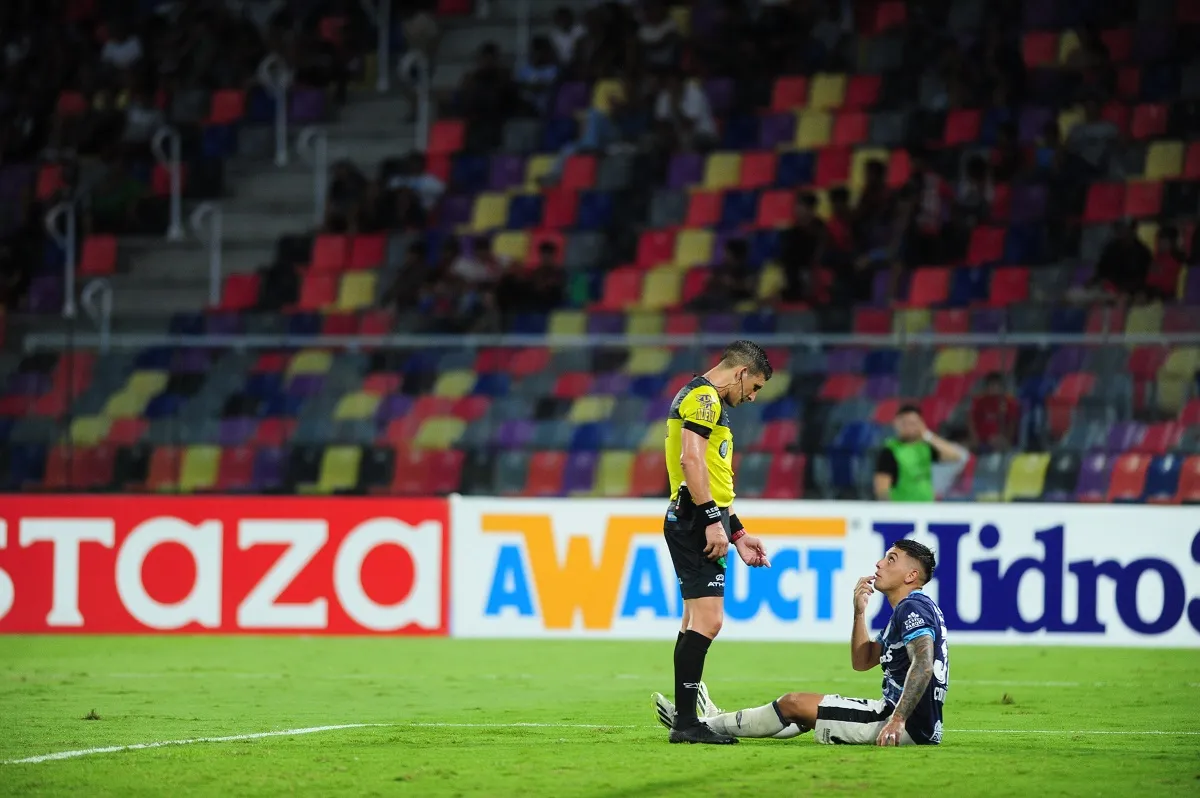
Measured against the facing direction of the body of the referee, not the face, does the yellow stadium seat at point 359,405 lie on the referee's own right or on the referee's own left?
on the referee's own left

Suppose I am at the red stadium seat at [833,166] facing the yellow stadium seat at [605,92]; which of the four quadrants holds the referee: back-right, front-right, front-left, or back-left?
back-left

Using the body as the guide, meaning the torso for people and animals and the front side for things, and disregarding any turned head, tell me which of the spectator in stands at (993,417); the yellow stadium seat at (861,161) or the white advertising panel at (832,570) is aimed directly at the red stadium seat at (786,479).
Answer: the yellow stadium seat

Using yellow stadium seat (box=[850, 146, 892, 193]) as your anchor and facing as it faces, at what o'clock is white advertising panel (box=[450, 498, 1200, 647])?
The white advertising panel is roughly at 12 o'clock from the yellow stadium seat.

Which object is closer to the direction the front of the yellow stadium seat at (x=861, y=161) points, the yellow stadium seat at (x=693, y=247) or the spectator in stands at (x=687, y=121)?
the yellow stadium seat

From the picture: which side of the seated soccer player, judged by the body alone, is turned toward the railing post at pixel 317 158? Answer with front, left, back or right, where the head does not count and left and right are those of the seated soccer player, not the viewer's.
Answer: right

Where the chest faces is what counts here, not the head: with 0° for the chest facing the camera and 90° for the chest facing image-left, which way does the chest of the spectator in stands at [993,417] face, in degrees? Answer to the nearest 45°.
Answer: approximately 0°

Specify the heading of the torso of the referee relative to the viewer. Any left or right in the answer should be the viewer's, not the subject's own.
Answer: facing to the right of the viewer

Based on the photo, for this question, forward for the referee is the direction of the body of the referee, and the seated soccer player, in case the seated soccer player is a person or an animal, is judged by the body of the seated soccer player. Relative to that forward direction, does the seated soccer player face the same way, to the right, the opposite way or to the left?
the opposite way

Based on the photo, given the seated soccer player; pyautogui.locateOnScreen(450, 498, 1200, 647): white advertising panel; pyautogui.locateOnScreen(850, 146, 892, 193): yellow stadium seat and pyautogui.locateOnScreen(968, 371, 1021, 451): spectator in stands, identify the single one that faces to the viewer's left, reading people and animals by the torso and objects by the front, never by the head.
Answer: the seated soccer player

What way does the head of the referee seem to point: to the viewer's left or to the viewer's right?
to the viewer's right

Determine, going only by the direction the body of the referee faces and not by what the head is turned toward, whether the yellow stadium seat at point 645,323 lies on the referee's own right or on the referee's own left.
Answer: on the referee's own left

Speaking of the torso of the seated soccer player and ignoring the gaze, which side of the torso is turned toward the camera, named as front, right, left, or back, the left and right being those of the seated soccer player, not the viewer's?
left

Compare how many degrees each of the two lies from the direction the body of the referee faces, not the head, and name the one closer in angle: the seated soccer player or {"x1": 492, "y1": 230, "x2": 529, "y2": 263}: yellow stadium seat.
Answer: the seated soccer player

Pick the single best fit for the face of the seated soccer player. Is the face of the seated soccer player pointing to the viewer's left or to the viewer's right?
to the viewer's left
